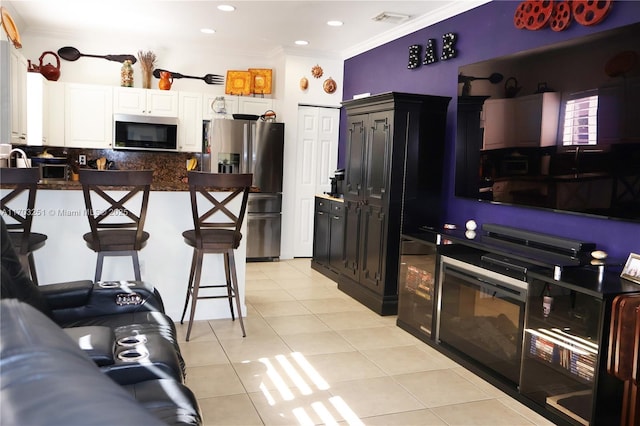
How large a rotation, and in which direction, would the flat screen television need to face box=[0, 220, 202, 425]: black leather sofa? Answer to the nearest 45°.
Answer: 0° — it already faces it

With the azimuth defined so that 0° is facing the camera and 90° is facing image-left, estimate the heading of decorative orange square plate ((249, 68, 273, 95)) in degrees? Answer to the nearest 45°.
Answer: approximately 0°

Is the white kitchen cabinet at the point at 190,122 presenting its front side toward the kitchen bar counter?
yes

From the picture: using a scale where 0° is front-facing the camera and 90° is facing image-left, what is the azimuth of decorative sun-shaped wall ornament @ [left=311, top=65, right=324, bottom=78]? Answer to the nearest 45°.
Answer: approximately 0°

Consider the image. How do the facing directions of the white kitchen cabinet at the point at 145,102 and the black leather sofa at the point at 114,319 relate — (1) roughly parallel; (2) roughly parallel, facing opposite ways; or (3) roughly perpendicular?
roughly perpendicular

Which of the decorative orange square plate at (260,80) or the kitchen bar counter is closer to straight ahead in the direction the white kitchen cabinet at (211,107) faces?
the kitchen bar counter

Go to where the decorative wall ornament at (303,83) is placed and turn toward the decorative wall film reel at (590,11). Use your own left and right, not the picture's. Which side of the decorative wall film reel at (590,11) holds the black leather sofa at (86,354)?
right

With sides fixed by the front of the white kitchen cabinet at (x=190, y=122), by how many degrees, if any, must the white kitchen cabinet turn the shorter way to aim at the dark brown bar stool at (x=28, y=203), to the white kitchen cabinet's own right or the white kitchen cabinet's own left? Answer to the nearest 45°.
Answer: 0° — it already faces it

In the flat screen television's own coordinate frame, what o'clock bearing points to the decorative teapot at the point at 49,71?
The decorative teapot is roughly at 2 o'clock from the flat screen television.

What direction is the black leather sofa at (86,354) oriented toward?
to the viewer's right

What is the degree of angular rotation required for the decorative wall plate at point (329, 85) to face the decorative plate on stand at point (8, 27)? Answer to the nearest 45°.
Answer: approximately 45° to its right

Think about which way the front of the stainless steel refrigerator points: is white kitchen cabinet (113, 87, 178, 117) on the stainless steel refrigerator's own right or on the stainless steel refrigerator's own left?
on the stainless steel refrigerator's own right

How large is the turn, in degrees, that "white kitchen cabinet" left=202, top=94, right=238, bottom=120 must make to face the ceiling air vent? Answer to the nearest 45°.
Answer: approximately 45° to its left

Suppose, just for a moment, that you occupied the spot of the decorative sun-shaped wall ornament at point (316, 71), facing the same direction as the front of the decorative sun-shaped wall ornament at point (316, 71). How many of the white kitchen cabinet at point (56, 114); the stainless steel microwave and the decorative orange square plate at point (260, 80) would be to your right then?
3
